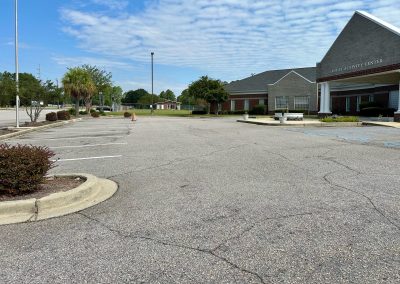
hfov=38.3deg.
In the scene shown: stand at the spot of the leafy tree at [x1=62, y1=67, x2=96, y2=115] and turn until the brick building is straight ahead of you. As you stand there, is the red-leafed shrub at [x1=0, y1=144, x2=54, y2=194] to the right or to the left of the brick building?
right

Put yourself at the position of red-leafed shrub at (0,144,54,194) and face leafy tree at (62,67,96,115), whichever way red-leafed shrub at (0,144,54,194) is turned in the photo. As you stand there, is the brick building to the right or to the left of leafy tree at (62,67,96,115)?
right

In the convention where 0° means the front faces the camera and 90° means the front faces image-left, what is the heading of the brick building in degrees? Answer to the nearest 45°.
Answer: approximately 45°

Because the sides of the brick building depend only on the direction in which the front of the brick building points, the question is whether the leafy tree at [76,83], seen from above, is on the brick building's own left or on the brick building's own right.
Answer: on the brick building's own right

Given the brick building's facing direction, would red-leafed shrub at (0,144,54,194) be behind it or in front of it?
in front
